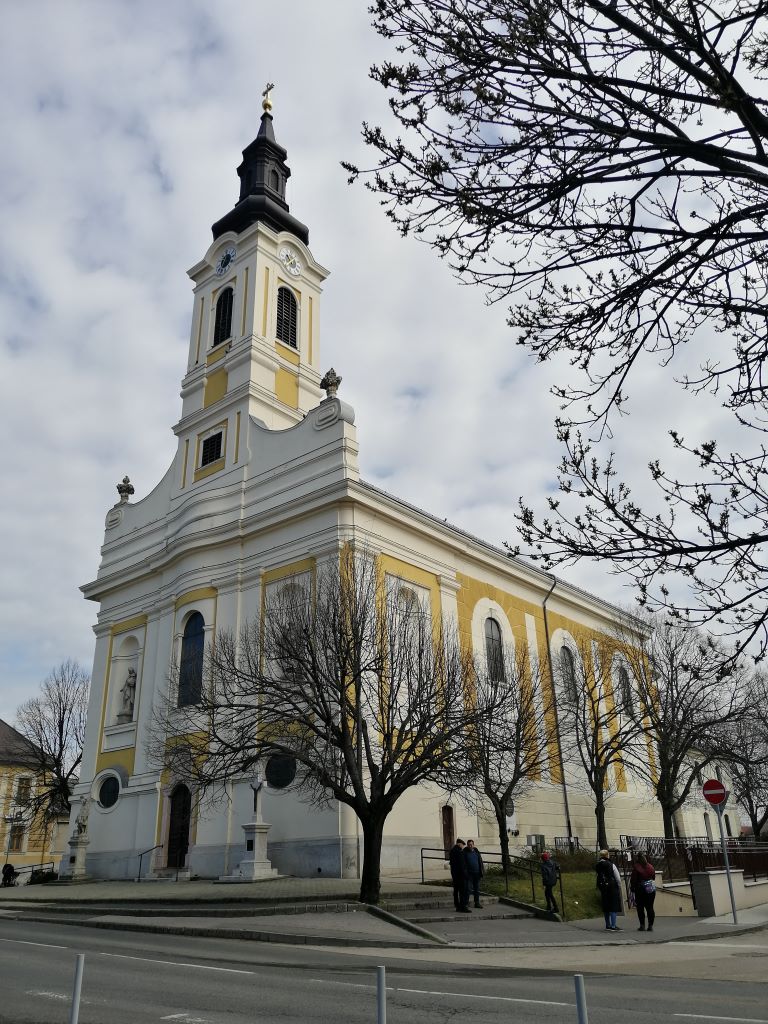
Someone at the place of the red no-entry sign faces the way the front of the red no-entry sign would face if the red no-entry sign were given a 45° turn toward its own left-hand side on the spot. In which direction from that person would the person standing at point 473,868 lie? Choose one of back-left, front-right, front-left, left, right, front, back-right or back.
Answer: back-right

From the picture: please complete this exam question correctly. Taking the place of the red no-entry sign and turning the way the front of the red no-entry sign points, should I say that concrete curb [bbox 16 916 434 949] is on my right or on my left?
on my right

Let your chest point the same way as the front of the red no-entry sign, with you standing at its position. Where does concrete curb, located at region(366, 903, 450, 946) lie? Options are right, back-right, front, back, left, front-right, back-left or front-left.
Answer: front-right

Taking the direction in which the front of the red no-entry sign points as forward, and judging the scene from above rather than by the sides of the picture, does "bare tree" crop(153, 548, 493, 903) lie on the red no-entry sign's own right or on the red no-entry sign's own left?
on the red no-entry sign's own right
